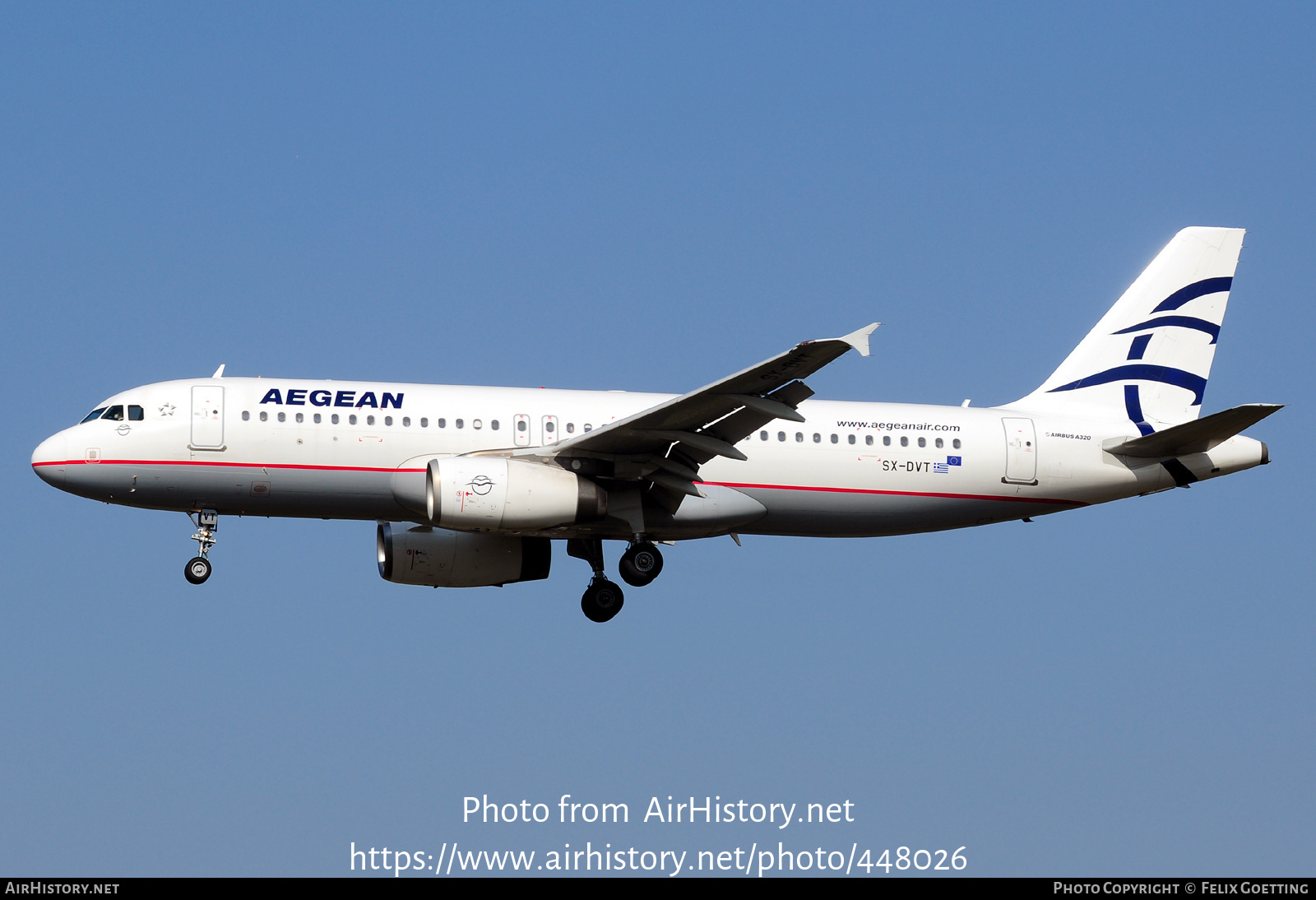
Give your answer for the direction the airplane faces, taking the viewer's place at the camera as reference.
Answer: facing to the left of the viewer
